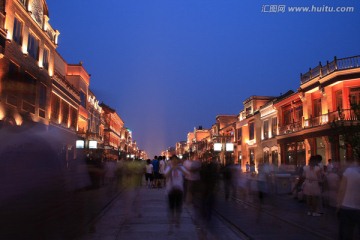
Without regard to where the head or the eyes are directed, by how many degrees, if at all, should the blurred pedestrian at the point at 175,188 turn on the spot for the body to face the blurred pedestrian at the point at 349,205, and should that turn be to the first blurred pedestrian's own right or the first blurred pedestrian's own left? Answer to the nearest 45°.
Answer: approximately 45° to the first blurred pedestrian's own left

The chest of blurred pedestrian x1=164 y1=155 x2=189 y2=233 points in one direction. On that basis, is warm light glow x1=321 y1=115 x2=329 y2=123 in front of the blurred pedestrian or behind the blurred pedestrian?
behind

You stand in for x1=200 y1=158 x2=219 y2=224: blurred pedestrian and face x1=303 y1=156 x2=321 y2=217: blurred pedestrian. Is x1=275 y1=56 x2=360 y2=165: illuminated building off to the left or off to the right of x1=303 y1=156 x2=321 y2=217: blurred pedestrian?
left

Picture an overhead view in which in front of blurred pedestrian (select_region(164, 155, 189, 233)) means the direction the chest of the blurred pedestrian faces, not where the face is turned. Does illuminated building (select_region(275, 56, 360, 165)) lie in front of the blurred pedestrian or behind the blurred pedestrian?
behind

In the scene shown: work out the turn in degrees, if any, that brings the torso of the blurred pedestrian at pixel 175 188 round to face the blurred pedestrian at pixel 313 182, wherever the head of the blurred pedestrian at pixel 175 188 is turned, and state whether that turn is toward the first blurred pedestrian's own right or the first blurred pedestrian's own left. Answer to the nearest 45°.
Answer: approximately 135° to the first blurred pedestrian's own left

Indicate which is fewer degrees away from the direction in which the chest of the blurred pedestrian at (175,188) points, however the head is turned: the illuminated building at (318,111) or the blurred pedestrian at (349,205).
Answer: the blurred pedestrian
